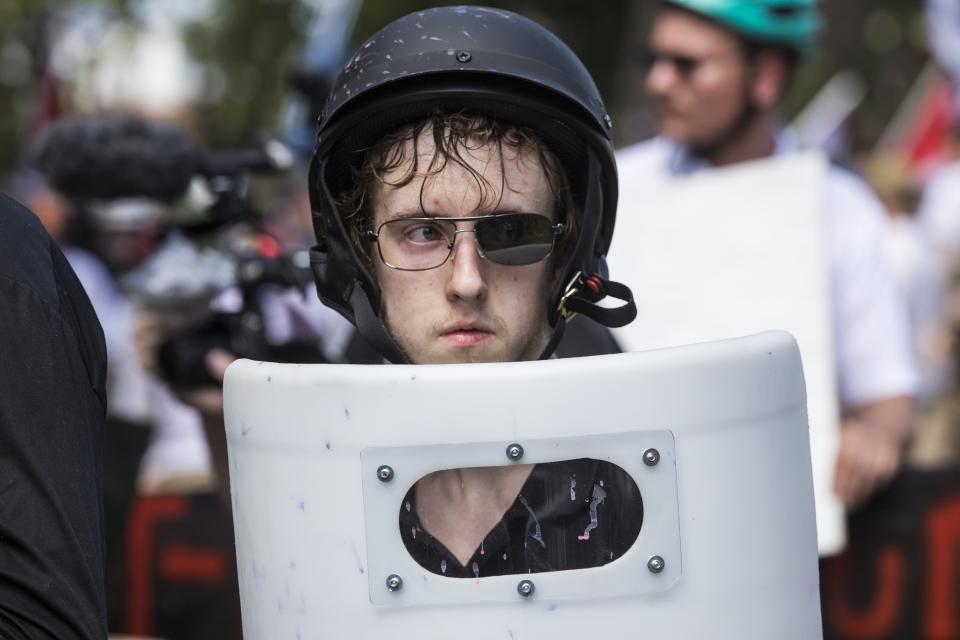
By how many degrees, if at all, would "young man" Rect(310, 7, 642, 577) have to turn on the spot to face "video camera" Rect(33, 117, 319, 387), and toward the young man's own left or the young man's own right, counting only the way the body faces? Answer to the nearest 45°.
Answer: approximately 135° to the young man's own right

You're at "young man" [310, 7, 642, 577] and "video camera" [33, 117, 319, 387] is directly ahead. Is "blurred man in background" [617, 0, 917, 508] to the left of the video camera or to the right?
right

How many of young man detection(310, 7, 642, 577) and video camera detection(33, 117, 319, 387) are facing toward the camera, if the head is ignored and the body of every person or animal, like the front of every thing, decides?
1

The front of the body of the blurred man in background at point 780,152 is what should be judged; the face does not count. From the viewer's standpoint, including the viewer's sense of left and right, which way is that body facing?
facing the viewer and to the left of the viewer

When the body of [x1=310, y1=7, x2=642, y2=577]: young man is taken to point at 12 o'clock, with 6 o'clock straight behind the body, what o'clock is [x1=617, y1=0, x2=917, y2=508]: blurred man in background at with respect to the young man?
The blurred man in background is roughly at 7 o'clock from the young man.

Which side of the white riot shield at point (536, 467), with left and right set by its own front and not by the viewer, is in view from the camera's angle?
front

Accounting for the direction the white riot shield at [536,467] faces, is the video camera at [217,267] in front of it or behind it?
behind

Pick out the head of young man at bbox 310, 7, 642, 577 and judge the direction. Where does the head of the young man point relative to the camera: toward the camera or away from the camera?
toward the camera

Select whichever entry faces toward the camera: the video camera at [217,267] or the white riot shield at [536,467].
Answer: the white riot shield

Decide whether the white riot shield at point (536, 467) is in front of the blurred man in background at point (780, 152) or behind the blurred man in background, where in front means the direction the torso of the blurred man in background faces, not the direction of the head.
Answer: in front

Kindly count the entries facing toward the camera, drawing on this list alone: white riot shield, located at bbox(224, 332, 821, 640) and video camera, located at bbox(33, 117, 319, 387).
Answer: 1

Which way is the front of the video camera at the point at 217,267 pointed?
to the viewer's left

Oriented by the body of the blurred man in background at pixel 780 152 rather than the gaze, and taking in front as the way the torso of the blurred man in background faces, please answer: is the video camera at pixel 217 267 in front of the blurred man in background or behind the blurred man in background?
in front

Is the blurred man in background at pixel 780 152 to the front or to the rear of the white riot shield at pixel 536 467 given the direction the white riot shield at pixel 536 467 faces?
to the rear
